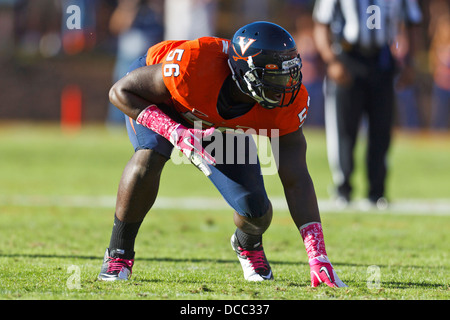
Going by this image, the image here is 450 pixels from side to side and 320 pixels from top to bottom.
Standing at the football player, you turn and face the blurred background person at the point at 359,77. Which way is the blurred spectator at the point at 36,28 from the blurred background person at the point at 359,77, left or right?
left

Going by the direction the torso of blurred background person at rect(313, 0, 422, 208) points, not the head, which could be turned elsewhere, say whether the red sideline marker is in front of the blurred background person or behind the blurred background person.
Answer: behind

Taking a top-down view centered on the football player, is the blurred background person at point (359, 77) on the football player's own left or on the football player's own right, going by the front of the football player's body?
on the football player's own left

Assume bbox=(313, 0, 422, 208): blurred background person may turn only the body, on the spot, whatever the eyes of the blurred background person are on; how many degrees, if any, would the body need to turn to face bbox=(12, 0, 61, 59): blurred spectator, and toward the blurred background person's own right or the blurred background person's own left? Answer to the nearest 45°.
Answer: approximately 135° to the blurred background person's own right

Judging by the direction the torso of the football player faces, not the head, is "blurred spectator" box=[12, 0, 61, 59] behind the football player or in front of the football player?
behind

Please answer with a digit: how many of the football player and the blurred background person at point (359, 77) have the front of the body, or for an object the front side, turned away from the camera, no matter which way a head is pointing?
0

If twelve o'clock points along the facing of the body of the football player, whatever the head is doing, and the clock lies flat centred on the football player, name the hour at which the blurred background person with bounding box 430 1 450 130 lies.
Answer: The blurred background person is roughly at 8 o'clock from the football player.
